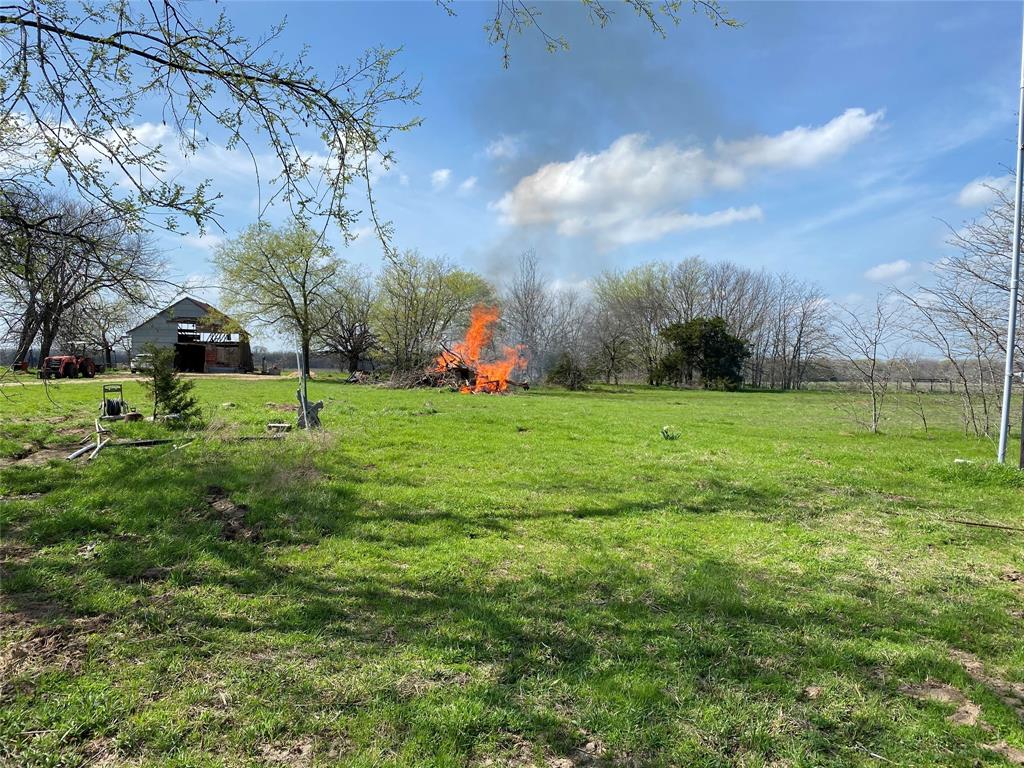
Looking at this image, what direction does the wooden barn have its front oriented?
toward the camera

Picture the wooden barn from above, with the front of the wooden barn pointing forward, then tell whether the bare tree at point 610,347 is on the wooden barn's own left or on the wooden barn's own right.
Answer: on the wooden barn's own left

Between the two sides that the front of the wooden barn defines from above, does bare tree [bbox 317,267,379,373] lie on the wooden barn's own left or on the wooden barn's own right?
on the wooden barn's own left

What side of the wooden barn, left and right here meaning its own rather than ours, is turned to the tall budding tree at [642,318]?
left

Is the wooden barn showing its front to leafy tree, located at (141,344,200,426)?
yes

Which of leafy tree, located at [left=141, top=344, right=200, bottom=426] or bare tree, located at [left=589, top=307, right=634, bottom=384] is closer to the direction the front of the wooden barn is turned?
the leafy tree

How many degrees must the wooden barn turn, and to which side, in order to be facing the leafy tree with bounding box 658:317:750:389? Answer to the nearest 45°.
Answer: approximately 45° to its left
